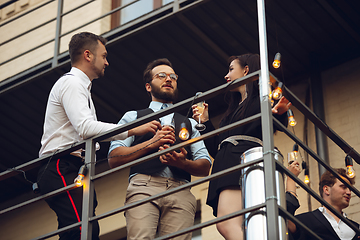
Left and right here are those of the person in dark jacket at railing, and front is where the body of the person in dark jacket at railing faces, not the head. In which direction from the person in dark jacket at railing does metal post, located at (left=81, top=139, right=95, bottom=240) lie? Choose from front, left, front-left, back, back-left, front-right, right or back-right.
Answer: right

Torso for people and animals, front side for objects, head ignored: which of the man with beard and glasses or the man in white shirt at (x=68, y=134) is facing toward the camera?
the man with beard and glasses

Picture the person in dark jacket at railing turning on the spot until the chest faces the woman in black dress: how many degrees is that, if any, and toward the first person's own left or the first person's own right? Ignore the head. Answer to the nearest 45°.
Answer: approximately 90° to the first person's own right

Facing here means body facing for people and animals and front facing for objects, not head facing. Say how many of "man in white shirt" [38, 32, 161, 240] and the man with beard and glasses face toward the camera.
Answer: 1

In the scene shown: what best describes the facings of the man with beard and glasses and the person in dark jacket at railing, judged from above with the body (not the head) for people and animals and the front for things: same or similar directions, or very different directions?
same or similar directions

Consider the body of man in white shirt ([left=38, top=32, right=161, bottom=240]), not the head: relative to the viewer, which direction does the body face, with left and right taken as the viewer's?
facing to the right of the viewer

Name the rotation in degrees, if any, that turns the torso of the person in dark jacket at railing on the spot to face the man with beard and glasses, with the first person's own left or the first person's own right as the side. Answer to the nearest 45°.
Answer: approximately 90° to the first person's own right

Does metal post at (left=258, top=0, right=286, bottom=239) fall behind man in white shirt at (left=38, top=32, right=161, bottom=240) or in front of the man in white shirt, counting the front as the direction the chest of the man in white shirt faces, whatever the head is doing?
in front

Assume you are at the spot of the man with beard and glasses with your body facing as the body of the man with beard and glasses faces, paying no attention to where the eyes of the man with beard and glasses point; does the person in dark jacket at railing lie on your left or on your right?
on your left

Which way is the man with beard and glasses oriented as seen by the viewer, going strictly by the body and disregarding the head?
toward the camera

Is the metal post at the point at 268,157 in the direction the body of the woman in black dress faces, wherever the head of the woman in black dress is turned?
no

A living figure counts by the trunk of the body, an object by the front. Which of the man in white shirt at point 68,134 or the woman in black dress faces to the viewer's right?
the man in white shirt

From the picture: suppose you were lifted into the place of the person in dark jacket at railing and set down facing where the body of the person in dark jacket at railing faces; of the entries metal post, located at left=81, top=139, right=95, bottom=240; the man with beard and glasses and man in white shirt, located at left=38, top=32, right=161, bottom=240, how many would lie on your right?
3

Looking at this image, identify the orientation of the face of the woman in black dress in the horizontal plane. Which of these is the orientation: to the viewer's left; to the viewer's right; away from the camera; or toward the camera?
to the viewer's left

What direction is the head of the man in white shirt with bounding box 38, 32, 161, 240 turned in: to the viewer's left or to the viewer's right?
to the viewer's right

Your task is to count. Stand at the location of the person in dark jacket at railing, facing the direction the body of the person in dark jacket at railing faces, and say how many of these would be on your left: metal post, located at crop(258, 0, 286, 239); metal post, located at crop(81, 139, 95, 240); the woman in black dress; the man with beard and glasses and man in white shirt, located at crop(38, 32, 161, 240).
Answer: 0

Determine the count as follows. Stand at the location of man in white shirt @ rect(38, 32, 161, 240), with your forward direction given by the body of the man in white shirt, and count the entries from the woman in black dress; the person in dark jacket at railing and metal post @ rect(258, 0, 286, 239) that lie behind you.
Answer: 0

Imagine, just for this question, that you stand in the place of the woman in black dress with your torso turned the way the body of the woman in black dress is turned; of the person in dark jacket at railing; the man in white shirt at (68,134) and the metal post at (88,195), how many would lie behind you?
1

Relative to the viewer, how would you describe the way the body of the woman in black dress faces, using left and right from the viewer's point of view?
facing the viewer and to the left of the viewer
